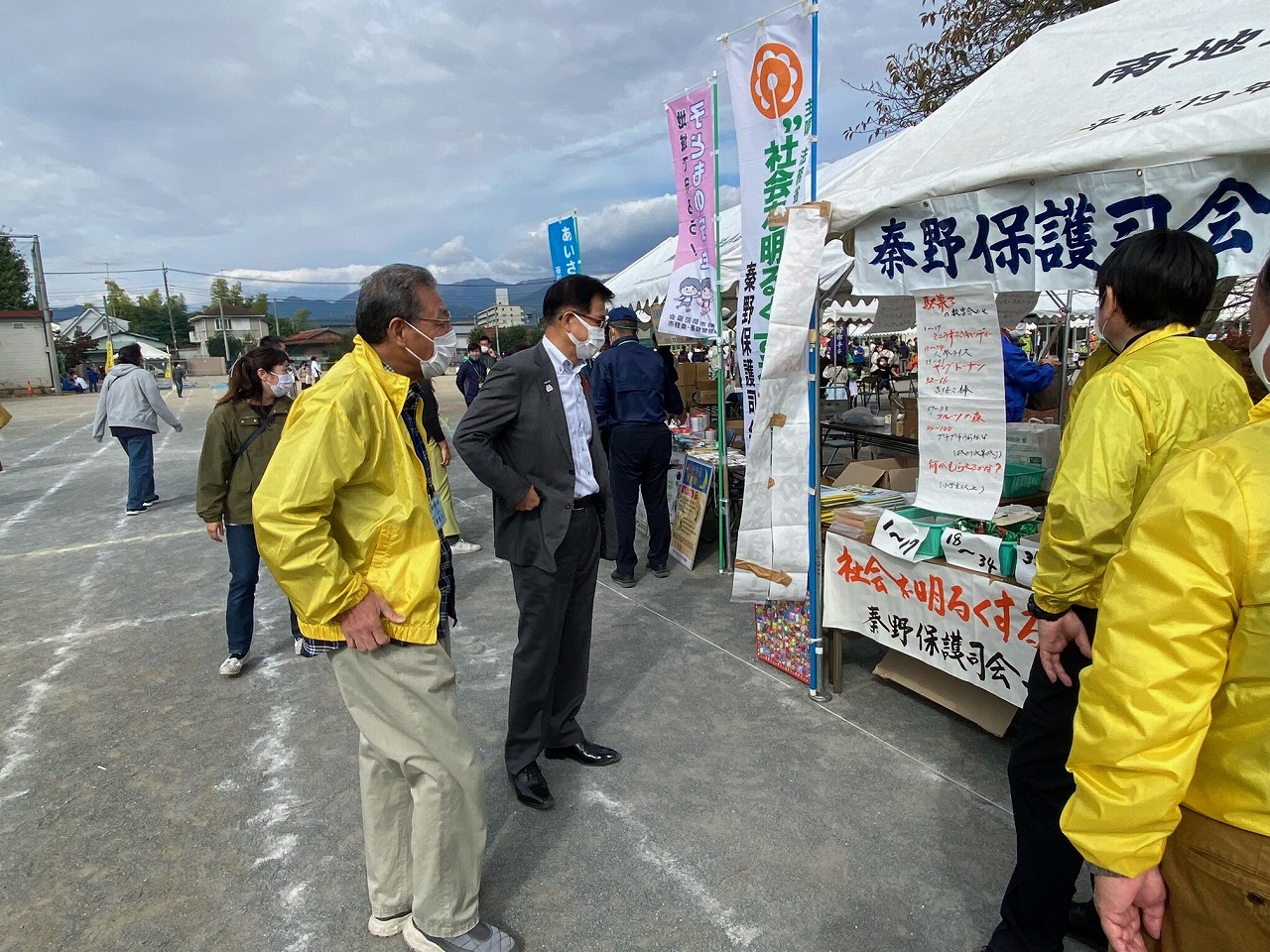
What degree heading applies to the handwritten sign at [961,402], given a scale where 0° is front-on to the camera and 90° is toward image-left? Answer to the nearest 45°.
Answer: approximately 0°

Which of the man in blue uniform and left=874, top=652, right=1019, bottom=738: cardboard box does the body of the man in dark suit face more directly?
the cardboard box

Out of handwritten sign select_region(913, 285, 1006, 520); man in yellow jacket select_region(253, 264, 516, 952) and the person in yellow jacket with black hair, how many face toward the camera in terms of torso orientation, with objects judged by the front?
1

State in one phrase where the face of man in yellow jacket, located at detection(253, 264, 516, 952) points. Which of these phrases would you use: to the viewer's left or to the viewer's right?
to the viewer's right

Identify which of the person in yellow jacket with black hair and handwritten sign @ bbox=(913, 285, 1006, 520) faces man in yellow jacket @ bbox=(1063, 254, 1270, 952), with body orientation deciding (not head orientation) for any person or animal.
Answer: the handwritten sign

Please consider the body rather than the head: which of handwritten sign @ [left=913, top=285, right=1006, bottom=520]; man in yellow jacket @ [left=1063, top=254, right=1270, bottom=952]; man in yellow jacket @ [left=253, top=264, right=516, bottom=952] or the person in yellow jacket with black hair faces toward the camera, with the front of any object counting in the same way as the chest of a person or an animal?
the handwritten sign

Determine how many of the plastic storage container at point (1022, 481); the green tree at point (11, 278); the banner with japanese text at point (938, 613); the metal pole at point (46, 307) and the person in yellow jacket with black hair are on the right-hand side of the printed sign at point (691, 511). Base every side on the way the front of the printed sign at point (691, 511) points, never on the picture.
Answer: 2

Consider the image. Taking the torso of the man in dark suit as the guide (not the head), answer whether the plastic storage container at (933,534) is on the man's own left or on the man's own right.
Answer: on the man's own left

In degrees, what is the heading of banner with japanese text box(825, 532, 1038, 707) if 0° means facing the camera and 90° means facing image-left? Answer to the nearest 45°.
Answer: approximately 45°

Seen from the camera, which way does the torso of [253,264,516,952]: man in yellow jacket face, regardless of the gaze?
to the viewer's right
